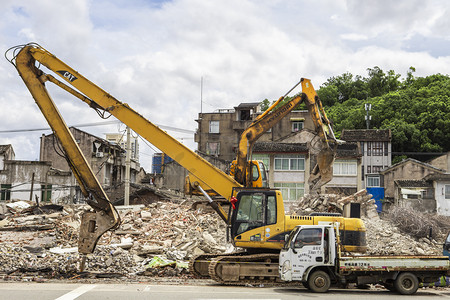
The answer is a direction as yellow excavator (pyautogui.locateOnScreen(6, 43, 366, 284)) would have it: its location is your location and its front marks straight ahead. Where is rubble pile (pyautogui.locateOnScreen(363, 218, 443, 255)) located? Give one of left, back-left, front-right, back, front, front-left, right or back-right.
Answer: back-right

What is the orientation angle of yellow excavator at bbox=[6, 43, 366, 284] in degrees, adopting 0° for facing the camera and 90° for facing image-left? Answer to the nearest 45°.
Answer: approximately 90°

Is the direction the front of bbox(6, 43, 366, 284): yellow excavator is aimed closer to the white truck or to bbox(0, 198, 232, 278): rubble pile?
the rubble pile

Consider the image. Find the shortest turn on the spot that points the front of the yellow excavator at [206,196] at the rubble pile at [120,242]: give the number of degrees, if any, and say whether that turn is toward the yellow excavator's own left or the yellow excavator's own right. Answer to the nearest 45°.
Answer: approximately 45° to the yellow excavator's own right

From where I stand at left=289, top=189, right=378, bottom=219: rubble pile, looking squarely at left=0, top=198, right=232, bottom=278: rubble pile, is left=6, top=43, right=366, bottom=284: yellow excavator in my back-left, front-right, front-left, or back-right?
front-left

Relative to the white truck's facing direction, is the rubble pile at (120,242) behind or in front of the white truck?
in front

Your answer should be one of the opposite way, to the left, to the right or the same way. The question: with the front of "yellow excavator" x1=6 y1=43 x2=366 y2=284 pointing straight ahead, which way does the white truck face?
the same way

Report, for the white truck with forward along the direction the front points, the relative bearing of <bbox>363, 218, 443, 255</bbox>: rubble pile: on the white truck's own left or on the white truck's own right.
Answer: on the white truck's own right

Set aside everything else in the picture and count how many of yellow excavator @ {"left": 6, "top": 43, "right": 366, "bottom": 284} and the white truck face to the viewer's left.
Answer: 2

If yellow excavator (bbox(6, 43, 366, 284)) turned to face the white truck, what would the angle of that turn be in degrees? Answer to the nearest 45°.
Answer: approximately 135° to its left

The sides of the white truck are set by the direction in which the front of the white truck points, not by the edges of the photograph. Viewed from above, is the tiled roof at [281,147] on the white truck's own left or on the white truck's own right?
on the white truck's own right

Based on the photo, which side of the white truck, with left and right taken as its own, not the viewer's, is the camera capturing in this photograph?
left
